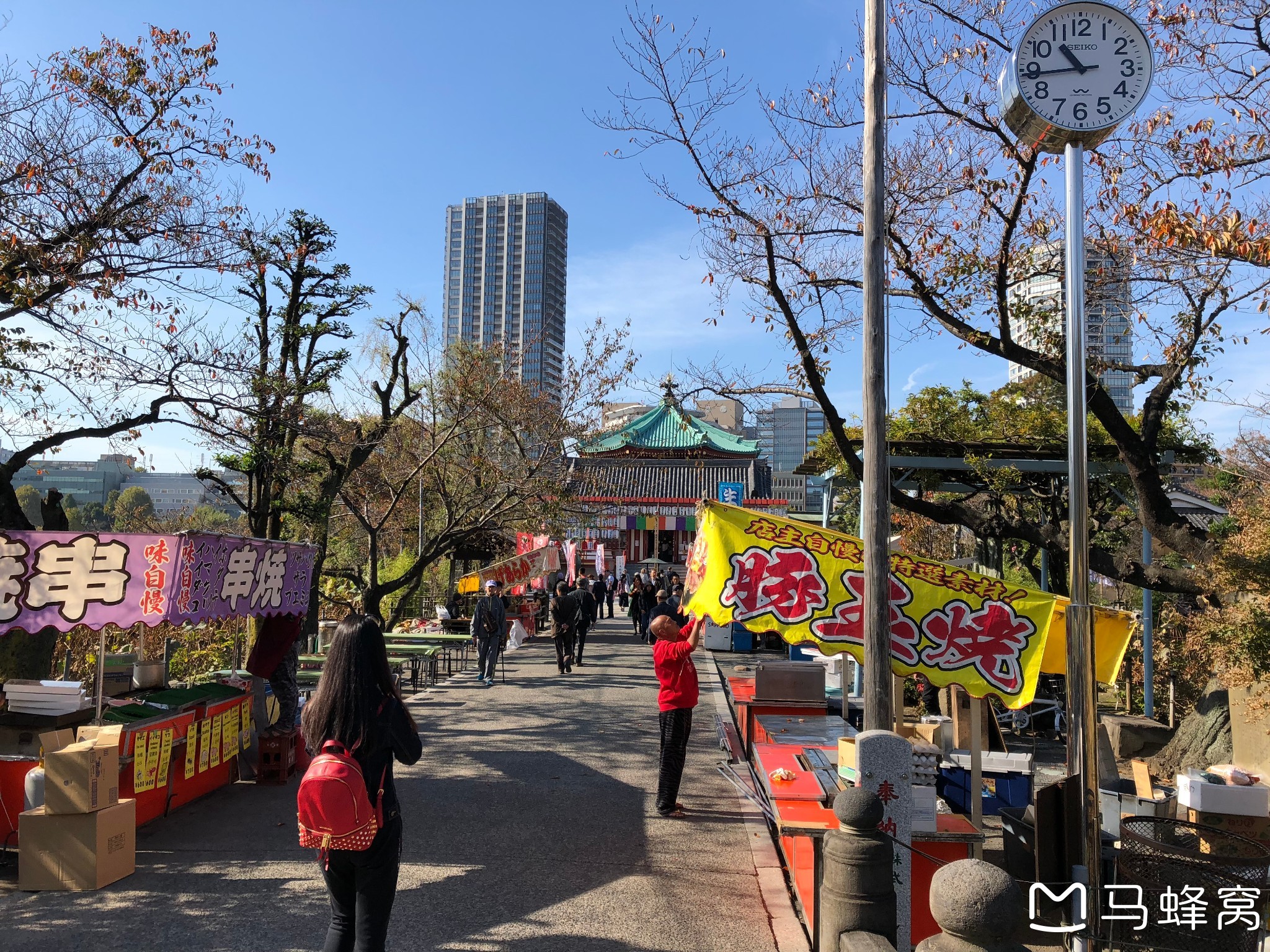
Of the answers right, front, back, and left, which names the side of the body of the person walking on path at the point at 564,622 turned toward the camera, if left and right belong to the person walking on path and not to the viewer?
back

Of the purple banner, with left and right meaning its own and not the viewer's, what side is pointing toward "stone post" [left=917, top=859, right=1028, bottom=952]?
front

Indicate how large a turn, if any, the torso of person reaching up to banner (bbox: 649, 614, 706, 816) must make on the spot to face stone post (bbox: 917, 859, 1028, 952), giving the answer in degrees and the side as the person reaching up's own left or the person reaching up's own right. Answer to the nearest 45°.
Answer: approximately 90° to the person reaching up's own right

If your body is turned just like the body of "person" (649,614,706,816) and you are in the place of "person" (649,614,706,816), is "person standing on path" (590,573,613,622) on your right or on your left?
on your left

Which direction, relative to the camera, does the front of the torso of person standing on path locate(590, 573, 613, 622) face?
away from the camera

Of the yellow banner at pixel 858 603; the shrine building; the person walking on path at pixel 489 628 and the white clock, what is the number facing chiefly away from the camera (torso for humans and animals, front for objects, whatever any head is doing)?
0

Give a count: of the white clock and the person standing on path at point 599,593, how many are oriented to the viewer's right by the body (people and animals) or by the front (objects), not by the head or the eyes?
0

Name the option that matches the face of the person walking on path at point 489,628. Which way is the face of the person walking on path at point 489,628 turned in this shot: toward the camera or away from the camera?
toward the camera

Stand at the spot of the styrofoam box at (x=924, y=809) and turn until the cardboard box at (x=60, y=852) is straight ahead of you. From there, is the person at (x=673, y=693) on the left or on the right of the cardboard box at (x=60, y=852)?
right

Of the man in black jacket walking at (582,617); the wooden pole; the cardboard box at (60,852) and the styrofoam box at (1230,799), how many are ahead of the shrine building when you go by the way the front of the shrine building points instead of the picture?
4

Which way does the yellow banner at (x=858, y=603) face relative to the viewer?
toward the camera

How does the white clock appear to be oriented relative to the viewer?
toward the camera

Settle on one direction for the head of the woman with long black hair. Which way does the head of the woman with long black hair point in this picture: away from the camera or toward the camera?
away from the camera
